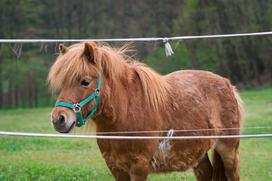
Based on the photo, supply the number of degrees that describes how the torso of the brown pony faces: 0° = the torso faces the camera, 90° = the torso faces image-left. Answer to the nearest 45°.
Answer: approximately 45°
